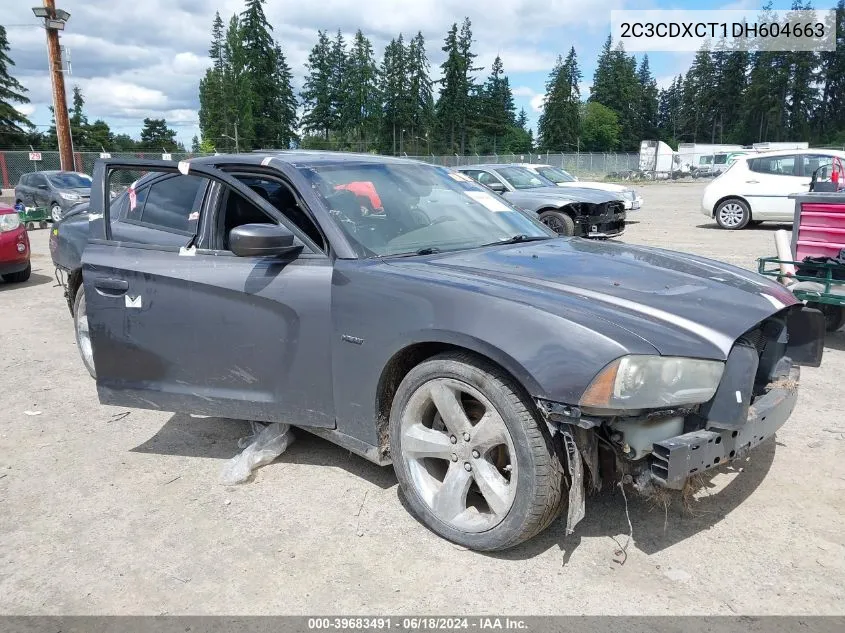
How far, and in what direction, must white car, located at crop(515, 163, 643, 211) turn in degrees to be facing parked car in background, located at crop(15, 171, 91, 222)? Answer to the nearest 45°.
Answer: approximately 135° to its right

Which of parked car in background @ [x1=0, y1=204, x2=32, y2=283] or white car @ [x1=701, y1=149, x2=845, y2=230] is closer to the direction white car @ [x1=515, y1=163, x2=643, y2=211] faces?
the white car

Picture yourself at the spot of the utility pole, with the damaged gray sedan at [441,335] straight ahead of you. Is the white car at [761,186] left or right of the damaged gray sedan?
left

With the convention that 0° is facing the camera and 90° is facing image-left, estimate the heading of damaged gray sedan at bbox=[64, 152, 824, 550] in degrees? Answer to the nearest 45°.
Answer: approximately 315°

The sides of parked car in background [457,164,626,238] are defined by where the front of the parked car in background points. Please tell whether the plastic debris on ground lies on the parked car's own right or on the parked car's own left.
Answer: on the parked car's own right

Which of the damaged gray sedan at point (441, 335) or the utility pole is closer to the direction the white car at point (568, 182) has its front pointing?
the damaged gray sedan

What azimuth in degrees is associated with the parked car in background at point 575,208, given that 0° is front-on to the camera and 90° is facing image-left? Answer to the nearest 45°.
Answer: approximately 315°

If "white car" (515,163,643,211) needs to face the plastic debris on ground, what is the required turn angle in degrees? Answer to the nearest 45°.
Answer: approximately 45° to its right

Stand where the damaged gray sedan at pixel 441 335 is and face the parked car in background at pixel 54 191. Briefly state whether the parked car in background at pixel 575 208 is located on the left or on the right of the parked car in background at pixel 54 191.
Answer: right

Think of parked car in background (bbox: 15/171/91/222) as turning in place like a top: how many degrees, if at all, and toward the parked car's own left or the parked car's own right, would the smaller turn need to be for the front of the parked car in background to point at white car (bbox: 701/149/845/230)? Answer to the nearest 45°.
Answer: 0° — it already faces it
